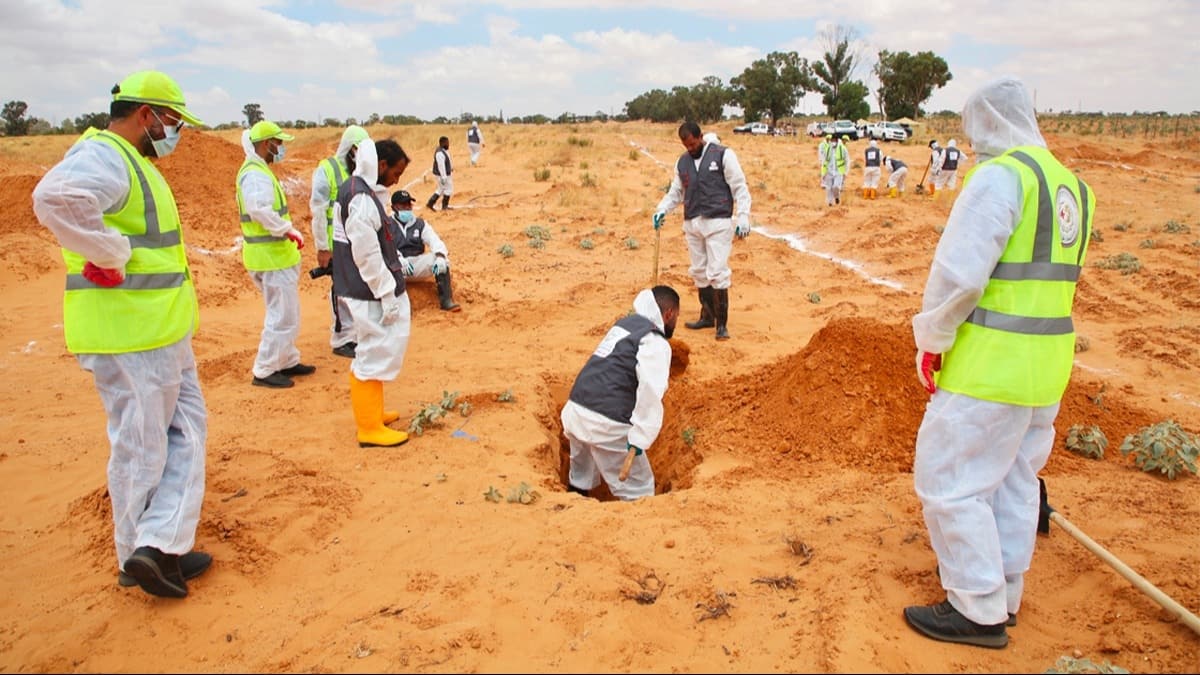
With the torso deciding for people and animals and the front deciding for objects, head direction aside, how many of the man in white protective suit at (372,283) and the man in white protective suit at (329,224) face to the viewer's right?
2

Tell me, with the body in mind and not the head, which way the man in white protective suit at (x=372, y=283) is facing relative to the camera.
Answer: to the viewer's right

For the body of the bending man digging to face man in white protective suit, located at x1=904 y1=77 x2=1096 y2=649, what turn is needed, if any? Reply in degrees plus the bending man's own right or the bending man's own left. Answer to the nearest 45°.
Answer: approximately 90° to the bending man's own right

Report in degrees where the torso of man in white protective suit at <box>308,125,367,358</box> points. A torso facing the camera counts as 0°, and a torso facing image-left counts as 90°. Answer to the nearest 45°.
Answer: approximately 270°

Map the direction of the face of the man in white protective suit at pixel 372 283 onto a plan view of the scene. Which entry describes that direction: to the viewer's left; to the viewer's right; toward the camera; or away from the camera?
to the viewer's right

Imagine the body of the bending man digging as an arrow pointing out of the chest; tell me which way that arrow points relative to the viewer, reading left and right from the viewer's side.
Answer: facing away from the viewer and to the right of the viewer

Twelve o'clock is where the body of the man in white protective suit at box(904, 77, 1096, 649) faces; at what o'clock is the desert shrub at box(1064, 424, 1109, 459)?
The desert shrub is roughly at 2 o'clock from the man in white protective suit.

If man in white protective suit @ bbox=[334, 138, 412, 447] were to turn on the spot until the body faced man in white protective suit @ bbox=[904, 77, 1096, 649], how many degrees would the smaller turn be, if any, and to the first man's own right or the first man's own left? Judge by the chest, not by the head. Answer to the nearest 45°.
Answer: approximately 45° to the first man's own right
